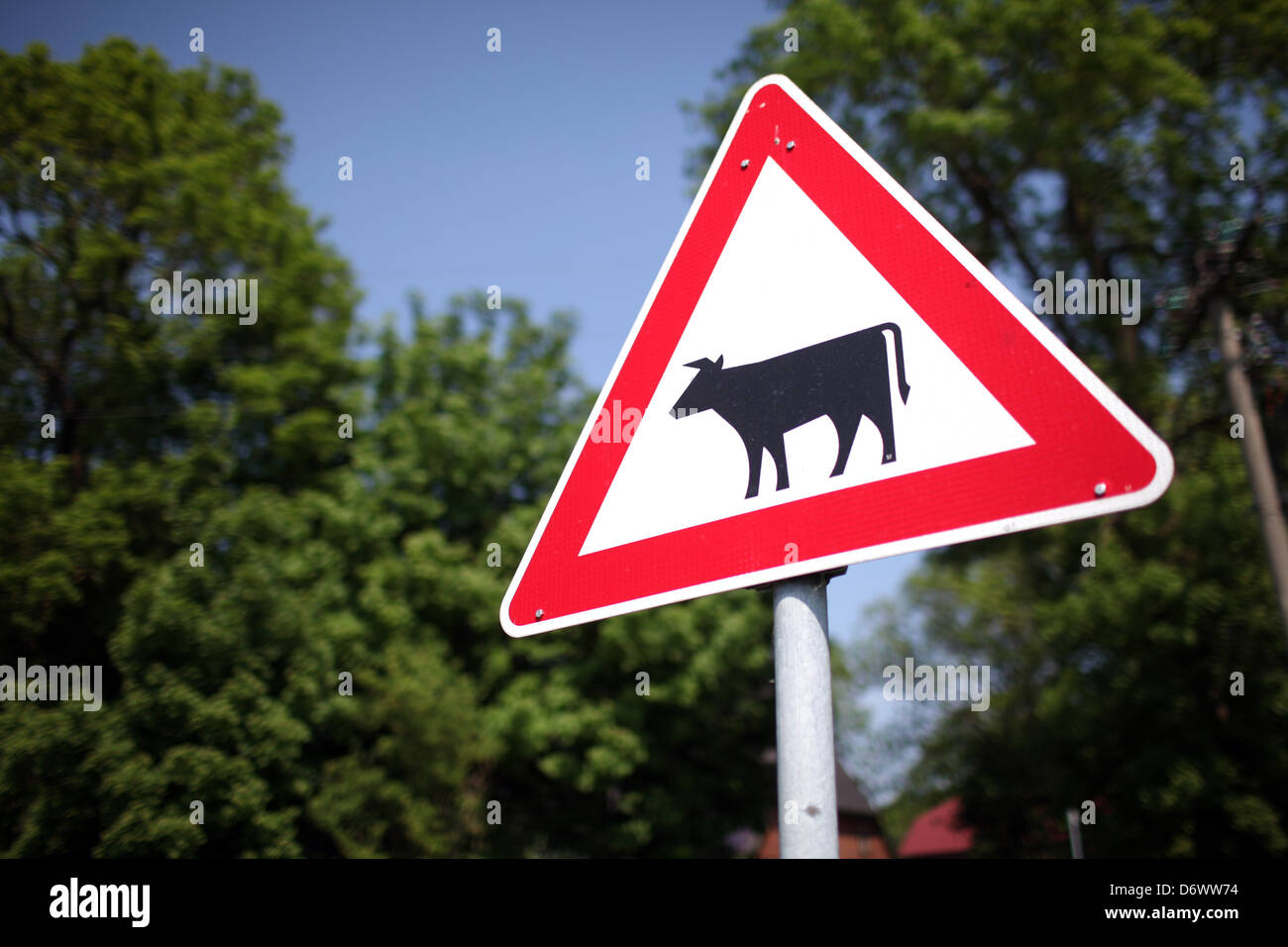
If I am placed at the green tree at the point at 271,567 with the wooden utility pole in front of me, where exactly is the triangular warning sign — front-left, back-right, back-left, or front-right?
front-right

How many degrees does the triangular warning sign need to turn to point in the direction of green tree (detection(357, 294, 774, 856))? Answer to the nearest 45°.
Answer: approximately 135° to its right

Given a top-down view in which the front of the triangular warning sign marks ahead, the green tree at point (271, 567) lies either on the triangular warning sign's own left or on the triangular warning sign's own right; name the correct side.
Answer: on the triangular warning sign's own right

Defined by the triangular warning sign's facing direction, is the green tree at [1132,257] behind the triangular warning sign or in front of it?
behind

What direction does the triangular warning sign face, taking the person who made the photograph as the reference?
facing the viewer and to the left of the viewer
